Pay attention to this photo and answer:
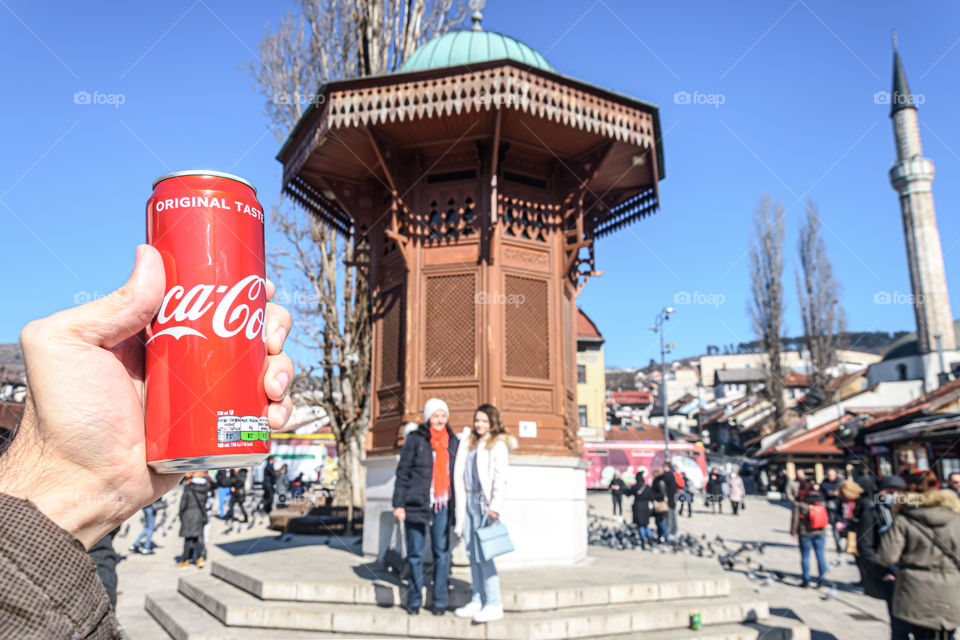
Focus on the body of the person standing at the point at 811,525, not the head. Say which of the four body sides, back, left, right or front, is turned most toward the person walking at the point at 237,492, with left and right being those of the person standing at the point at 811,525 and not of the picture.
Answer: left

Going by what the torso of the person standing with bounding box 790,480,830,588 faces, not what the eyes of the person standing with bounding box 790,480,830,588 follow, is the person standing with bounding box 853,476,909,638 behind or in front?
behind

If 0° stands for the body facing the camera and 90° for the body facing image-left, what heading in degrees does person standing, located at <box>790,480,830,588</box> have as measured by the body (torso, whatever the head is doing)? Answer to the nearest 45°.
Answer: approximately 180°

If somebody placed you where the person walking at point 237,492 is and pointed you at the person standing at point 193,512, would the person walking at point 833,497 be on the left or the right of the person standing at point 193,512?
left

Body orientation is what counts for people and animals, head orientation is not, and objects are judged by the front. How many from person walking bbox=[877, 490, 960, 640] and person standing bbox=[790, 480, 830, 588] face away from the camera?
2

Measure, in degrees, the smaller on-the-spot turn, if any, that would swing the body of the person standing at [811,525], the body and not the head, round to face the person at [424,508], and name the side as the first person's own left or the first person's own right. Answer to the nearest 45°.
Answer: approximately 135° to the first person's own left

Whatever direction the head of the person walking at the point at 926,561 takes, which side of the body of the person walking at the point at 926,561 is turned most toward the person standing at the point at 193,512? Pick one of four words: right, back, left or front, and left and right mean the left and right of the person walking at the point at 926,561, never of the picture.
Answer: left
